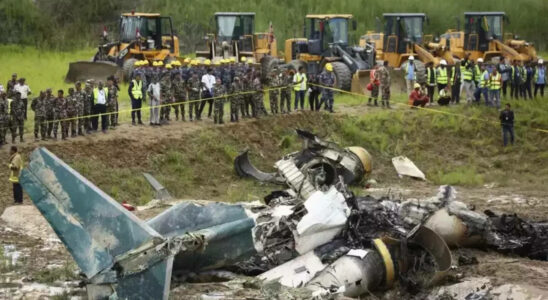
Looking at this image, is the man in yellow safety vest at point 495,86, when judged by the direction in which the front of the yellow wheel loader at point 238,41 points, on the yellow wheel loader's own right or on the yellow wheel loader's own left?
on the yellow wheel loader's own left

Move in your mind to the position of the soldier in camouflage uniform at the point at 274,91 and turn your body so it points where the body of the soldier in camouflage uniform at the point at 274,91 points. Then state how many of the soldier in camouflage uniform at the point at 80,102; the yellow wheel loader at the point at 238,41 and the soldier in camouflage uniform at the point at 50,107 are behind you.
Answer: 1

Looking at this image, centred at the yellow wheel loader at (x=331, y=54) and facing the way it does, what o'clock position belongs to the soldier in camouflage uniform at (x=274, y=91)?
The soldier in camouflage uniform is roughly at 2 o'clock from the yellow wheel loader.

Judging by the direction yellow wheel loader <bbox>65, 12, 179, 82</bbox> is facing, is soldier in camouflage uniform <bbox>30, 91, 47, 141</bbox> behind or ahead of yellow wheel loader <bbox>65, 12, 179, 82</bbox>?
ahead

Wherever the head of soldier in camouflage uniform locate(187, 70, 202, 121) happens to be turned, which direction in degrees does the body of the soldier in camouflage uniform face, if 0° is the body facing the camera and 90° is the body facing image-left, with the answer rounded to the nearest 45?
approximately 0°

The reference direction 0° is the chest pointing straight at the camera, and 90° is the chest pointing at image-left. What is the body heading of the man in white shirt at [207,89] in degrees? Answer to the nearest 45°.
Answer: approximately 315°

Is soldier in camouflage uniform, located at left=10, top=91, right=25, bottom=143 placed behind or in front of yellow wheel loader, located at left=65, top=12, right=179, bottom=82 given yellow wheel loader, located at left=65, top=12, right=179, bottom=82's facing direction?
in front

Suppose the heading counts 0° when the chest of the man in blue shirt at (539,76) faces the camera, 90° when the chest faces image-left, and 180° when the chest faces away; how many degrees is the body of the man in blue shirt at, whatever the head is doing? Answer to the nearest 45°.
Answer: approximately 0°

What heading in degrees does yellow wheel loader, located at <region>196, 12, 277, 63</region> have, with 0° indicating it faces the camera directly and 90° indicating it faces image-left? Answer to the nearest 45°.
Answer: approximately 45°
